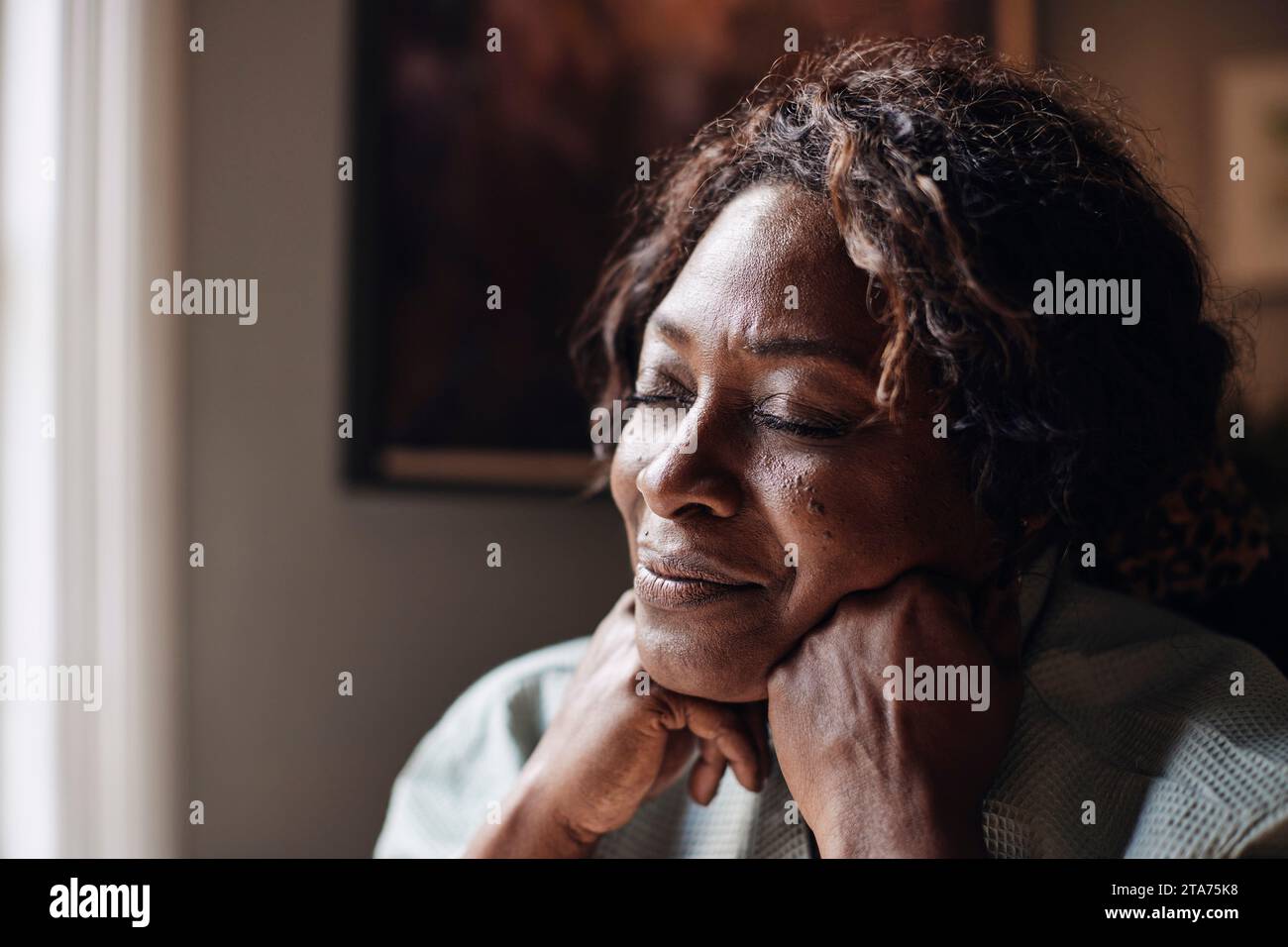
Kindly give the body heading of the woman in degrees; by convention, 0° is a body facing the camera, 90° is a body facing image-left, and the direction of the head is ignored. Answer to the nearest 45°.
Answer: approximately 45°

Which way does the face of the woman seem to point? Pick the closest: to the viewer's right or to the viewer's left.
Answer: to the viewer's left

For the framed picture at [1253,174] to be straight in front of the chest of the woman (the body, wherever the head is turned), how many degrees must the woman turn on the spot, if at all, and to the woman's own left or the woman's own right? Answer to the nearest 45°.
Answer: approximately 180°
